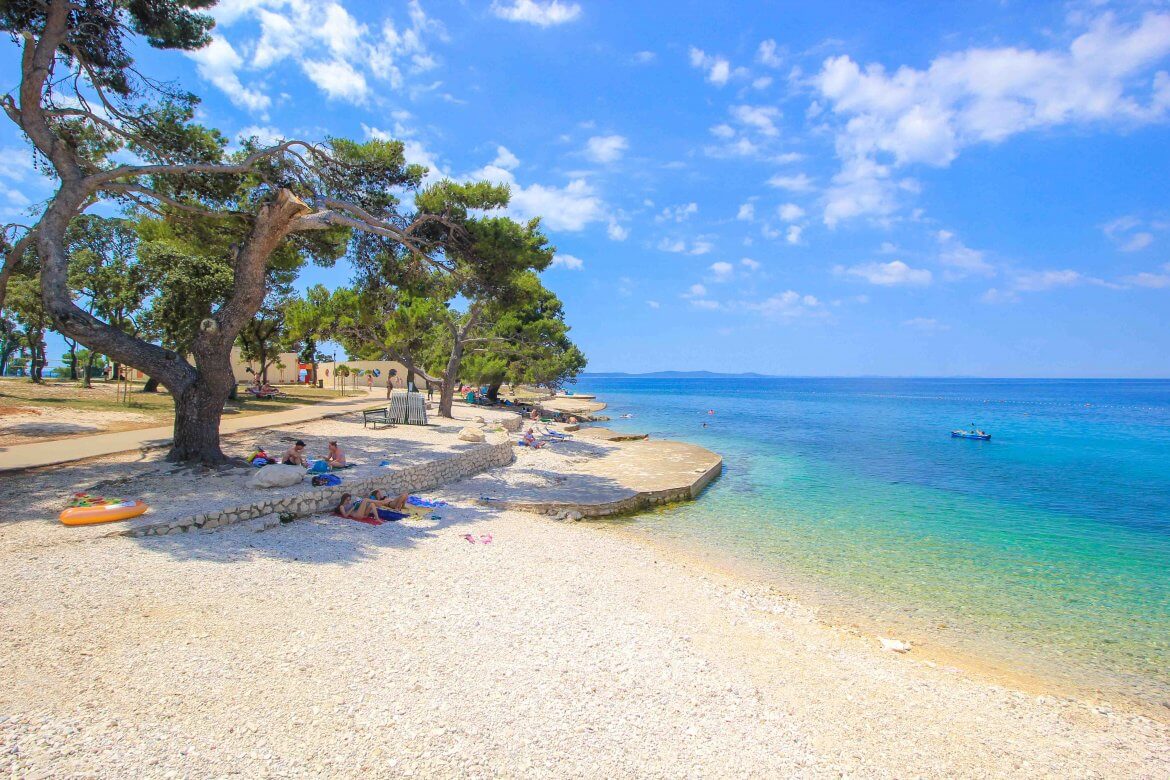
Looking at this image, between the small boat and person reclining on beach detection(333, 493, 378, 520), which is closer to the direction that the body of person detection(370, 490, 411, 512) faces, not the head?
the small boat

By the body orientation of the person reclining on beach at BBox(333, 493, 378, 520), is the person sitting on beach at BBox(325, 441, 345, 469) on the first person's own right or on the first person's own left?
on the first person's own left

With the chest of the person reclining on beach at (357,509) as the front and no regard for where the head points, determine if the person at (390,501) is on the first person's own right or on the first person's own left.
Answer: on the first person's own left

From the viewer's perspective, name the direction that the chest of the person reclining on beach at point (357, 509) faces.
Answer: to the viewer's right

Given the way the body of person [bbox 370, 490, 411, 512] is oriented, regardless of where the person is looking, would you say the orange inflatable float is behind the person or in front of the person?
behind

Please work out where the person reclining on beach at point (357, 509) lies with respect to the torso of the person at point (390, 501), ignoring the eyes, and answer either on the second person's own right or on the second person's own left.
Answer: on the second person's own right

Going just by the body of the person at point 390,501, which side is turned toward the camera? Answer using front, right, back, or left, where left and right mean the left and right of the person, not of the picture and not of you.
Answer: right

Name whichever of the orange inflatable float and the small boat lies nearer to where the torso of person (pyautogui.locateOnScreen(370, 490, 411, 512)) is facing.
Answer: the small boat
